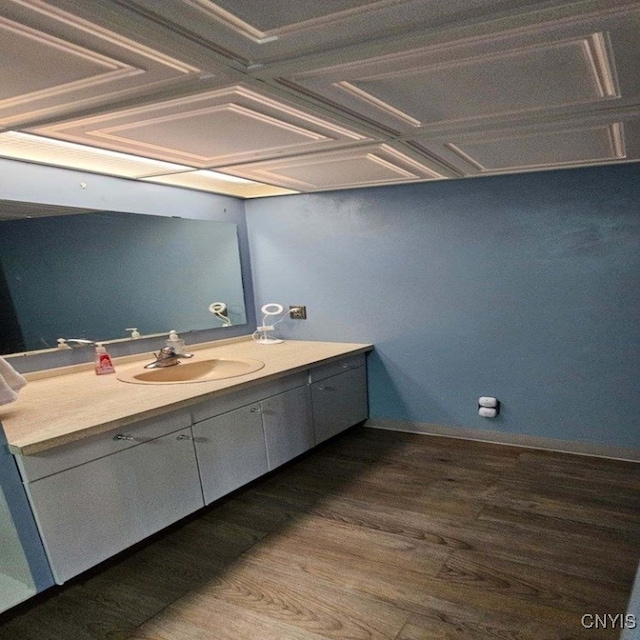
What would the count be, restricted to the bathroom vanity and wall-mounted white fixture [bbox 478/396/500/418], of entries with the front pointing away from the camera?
0

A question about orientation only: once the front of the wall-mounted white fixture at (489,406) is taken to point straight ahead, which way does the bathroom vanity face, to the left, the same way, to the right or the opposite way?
to the left

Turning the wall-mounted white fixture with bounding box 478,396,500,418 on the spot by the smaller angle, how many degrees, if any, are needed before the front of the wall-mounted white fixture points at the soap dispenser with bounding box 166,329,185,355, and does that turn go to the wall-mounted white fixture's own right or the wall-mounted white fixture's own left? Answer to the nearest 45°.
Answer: approximately 45° to the wall-mounted white fixture's own right

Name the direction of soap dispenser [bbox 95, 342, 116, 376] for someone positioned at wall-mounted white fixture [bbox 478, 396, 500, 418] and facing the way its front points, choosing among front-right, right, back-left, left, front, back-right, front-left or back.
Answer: front-right

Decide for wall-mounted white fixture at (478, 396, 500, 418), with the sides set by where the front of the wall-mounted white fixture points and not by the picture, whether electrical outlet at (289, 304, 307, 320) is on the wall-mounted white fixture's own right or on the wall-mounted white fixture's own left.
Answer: on the wall-mounted white fixture's own right

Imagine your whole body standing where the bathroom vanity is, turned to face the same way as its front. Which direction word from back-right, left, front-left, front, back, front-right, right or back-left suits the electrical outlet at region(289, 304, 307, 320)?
left

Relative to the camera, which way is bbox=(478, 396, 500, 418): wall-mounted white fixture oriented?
toward the camera

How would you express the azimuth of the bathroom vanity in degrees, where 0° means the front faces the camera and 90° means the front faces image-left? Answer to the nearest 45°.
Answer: approximately 315°

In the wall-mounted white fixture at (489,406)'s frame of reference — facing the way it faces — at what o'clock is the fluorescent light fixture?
The fluorescent light fixture is roughly at 2 o'clock from the wall-mounted white fixture.
